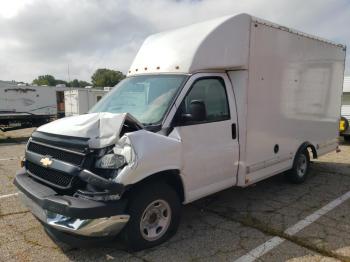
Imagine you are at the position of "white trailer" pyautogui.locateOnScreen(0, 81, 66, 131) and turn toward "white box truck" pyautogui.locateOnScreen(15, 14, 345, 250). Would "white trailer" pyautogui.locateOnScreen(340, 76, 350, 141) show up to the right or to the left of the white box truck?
left

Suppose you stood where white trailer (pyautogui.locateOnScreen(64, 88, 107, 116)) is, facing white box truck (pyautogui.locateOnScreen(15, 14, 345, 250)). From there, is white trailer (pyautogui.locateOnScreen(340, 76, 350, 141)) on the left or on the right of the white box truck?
left

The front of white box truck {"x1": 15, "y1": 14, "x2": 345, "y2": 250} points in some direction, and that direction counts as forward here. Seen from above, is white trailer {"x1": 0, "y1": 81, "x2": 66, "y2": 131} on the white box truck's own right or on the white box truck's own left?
on the white box truck's own right

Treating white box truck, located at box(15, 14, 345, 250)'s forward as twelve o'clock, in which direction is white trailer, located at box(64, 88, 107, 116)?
The white trailer is roughly at 4 o'clock from the white box truck.

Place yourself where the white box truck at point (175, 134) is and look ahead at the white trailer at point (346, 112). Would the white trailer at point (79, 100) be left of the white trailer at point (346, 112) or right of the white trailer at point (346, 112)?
left

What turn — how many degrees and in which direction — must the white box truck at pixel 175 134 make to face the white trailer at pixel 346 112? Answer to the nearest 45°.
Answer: approximately 180°

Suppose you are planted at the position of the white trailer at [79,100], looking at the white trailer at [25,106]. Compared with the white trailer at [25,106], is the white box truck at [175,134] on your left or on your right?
left

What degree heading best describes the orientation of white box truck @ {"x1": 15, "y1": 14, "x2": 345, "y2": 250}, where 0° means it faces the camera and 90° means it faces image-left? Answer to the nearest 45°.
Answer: approximately 45°
